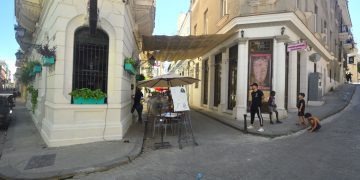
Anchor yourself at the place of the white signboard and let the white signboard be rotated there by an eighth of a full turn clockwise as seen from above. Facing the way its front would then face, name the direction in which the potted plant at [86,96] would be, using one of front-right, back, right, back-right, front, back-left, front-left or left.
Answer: front-right

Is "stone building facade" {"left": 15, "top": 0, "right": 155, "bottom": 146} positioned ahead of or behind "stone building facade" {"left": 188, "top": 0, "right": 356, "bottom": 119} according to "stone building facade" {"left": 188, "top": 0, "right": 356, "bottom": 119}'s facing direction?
ahead

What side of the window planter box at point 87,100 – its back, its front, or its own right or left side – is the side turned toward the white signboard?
left

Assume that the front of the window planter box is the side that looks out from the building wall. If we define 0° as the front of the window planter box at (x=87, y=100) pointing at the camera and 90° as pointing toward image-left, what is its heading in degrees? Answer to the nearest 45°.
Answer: approximately 0°

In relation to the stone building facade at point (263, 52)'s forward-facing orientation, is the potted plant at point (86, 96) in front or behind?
in front

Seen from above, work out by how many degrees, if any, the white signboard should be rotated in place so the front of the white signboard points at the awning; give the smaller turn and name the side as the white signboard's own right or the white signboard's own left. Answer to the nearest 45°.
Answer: approximately 180°
